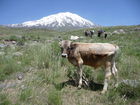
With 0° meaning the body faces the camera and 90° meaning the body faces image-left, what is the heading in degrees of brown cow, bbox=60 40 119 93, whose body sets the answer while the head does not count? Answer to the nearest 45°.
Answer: approximately 90°
